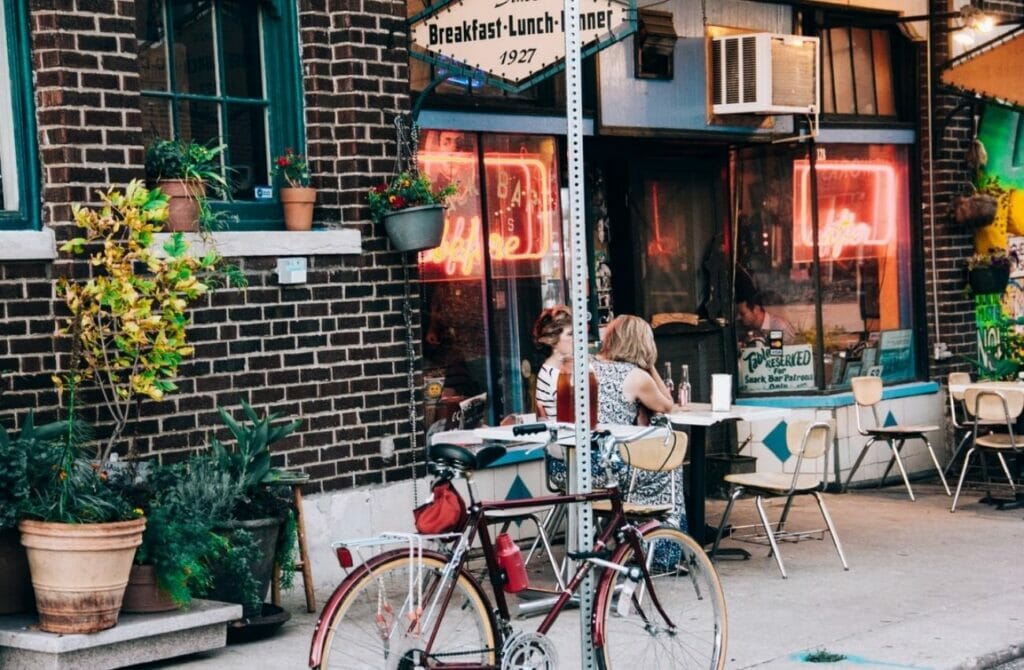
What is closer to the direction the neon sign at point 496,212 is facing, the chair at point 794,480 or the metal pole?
the metal pole

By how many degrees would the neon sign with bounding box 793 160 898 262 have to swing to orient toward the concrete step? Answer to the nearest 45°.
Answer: approximately 45° to its right

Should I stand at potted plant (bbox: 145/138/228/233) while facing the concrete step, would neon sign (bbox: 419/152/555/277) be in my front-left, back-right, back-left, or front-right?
back-left

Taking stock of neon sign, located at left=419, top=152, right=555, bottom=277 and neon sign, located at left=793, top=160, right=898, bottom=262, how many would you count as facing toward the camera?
2

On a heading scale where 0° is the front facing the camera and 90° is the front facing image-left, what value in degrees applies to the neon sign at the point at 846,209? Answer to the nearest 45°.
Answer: approximately 0°
